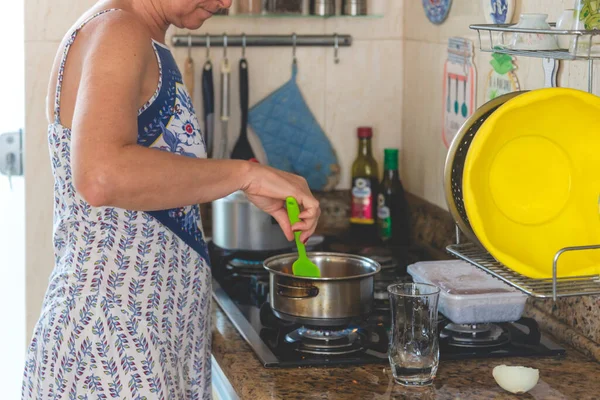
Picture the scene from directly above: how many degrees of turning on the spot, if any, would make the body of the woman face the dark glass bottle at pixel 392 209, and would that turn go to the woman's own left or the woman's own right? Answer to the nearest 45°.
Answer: approximately 45° to the woman's own left

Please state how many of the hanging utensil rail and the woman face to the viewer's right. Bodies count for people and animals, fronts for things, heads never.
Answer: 1

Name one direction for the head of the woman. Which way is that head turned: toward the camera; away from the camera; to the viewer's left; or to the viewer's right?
to the viewer's right

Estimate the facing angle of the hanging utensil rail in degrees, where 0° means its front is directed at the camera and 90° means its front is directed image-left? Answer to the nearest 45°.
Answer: approximately 0°

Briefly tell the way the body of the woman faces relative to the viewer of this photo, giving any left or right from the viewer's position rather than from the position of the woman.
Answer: facing to the right of the viewer

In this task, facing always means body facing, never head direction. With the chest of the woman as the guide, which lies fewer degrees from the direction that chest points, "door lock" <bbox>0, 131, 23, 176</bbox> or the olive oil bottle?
the olive oil bottle

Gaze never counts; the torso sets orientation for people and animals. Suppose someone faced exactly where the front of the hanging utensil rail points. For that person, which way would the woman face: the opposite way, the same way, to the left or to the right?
to the left
